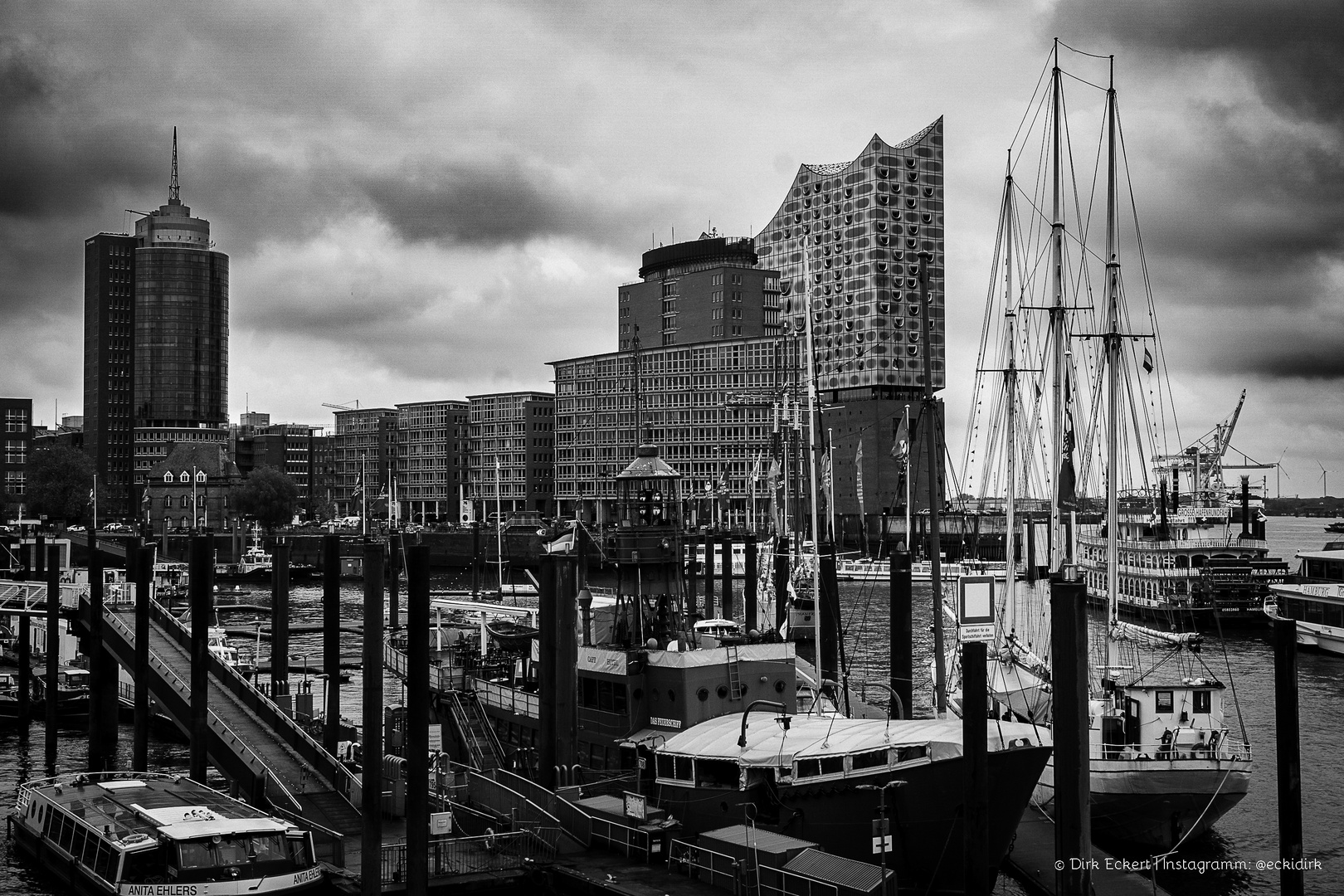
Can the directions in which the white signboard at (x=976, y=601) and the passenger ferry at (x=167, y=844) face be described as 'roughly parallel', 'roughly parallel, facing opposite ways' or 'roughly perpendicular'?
roughly perpendicular

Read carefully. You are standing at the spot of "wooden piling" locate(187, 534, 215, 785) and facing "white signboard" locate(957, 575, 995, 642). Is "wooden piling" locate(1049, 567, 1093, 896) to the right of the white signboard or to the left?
right

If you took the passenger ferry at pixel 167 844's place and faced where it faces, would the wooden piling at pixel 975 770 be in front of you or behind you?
in front

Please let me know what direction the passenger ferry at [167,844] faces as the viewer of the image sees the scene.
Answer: facing the viewer and to the right of the viewer

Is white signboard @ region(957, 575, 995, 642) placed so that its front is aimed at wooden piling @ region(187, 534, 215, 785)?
no

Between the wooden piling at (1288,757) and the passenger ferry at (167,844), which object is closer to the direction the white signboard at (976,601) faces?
the wooden piling

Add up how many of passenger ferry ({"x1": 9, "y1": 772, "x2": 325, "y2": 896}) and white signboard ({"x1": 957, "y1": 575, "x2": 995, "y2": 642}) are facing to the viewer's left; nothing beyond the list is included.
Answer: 0

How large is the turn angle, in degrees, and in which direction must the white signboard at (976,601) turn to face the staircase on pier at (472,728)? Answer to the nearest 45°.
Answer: approximately 90° to its right

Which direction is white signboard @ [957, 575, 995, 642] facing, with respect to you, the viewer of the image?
facing the viewer

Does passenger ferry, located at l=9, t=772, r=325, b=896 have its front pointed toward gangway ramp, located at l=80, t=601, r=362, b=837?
no

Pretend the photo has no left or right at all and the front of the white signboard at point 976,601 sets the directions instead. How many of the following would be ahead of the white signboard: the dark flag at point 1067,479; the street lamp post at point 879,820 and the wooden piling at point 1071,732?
2

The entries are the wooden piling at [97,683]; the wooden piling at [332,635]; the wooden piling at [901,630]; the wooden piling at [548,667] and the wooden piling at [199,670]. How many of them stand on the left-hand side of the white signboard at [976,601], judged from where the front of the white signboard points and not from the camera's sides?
0

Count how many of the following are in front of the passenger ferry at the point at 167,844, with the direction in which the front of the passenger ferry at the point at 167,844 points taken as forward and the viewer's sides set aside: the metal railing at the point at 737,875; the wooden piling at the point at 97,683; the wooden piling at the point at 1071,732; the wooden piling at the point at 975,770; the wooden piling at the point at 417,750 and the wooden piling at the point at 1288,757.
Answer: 5

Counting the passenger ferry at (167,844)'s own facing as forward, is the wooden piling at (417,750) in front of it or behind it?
in front
